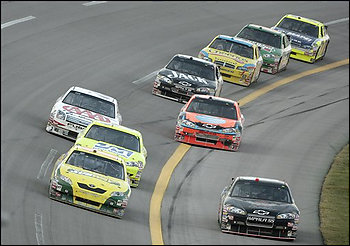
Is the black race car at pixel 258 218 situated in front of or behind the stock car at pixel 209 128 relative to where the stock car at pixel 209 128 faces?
in front

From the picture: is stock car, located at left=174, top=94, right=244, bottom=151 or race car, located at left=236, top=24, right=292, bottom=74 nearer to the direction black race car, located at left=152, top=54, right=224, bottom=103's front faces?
the stock car

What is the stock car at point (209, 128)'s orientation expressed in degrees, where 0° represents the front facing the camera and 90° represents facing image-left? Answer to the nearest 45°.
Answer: approximately 0°

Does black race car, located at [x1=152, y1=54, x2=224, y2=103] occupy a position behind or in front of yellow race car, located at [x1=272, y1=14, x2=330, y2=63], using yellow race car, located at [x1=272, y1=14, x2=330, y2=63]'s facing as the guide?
in front

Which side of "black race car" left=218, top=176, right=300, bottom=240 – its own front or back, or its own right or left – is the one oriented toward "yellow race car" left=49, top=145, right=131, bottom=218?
right
